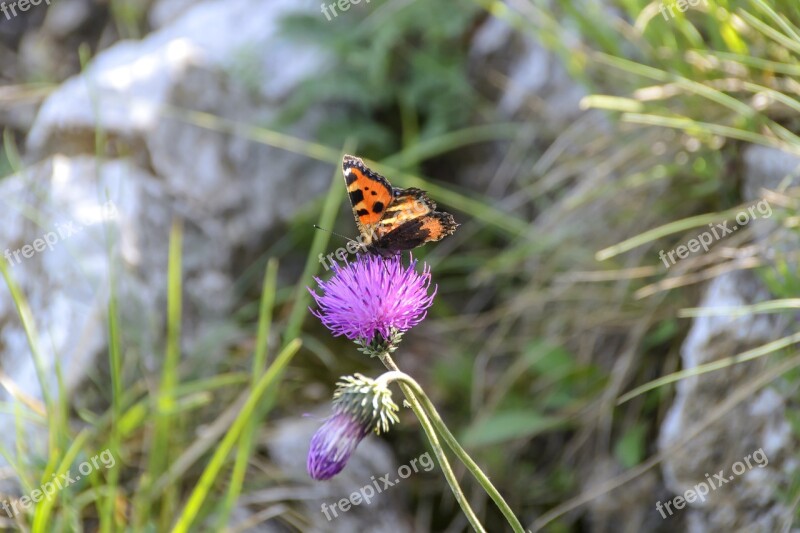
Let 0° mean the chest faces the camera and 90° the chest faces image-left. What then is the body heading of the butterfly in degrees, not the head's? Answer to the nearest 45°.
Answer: approximately 90°
